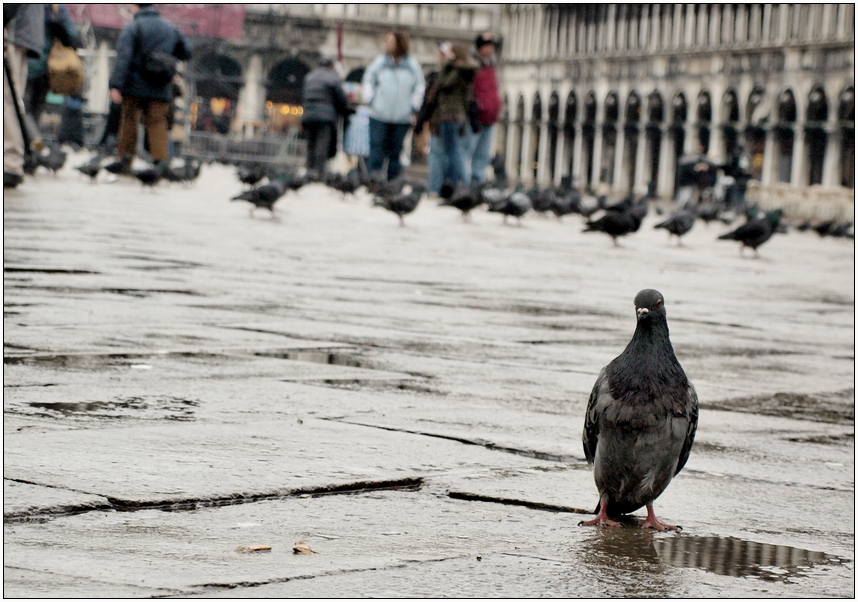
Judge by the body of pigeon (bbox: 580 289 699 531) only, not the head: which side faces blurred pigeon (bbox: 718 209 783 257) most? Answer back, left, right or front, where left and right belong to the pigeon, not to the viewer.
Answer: back

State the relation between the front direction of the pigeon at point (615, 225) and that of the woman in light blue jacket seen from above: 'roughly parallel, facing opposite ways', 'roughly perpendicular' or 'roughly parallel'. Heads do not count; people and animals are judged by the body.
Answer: roughly perpendicular

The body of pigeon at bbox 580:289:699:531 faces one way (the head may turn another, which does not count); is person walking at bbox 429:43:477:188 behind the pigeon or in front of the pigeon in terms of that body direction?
behind

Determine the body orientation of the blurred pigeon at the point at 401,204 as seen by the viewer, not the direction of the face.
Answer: to the viewer's right

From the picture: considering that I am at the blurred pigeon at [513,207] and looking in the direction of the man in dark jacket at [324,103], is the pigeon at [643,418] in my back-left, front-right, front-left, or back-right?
back-left
